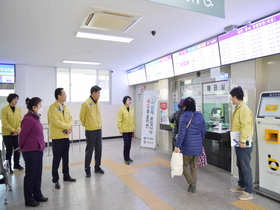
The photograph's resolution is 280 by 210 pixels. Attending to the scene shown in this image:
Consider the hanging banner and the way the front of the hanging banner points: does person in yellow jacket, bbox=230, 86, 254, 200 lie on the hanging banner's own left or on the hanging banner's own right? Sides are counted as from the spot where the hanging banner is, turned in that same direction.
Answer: on the hanging banner's own left

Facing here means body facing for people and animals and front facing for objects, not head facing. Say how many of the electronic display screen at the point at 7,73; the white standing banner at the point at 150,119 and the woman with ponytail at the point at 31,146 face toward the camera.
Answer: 2

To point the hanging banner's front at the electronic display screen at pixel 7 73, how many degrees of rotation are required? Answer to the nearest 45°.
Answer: approximately 180°

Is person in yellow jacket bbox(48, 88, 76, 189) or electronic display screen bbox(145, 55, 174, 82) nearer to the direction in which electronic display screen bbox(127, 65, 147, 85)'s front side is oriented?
the person in yellow jacket

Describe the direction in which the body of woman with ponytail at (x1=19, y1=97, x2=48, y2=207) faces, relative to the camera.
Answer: to the viewer's right

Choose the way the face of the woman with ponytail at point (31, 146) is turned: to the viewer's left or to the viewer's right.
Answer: to the viewer's right

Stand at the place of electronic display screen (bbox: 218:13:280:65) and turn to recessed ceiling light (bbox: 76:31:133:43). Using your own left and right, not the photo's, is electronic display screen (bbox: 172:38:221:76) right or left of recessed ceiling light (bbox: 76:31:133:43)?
right

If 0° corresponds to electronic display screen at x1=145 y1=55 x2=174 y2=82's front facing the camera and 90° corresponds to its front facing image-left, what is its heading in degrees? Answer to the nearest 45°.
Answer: approximately 45°

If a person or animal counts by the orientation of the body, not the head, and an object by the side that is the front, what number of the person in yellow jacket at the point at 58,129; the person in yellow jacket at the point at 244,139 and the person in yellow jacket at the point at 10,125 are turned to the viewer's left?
1

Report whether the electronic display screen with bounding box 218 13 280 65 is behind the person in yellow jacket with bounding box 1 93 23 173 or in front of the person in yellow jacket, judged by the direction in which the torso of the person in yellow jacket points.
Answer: in front

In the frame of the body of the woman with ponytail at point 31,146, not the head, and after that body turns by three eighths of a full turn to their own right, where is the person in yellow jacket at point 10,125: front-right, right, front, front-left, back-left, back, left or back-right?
back-right

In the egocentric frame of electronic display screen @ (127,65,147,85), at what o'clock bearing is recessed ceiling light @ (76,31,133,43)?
The recessed ceiling light is roughly at 11 o'clock from the electronic display screen.
